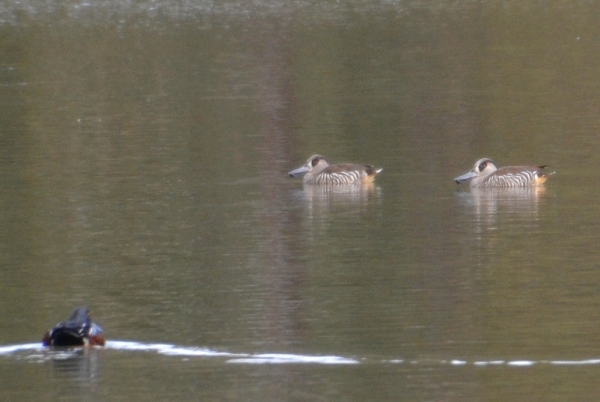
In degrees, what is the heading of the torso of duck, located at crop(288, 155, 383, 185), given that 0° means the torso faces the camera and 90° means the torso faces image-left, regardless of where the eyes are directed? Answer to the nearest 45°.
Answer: approximately 90°

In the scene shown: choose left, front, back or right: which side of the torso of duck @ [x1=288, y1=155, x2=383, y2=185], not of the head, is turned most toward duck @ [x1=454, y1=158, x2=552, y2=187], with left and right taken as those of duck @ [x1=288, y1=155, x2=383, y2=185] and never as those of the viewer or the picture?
back

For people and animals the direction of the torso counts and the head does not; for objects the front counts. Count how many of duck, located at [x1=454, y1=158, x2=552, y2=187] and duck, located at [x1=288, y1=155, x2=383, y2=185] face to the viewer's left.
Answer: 2

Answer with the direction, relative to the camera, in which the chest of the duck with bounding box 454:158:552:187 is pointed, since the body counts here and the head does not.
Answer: to the viewer's left

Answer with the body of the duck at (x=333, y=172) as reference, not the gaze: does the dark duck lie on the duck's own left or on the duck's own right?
on the duck's own left
